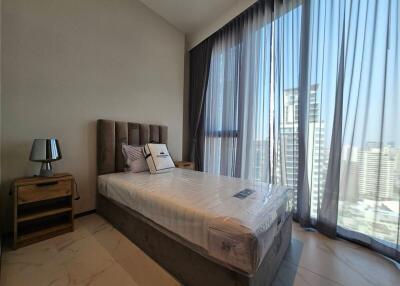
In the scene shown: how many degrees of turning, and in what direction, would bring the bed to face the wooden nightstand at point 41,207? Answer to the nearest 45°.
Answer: approximately 135° to its right

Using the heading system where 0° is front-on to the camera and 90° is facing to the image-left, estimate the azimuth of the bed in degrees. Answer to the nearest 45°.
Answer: approximately 315°

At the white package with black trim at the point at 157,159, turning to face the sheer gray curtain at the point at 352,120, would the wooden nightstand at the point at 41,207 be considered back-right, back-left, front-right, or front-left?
back-right

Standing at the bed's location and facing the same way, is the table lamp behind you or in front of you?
behind

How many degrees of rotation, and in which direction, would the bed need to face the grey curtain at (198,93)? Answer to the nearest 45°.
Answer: approximately 135° to its left

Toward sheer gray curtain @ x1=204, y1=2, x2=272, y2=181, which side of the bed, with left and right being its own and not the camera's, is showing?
left
